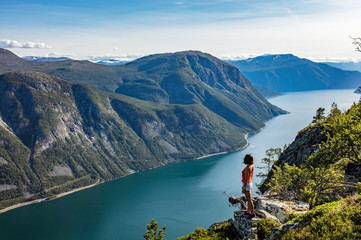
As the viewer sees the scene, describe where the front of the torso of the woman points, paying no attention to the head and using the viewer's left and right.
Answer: facing away from the viewer and to the left of the viewer
